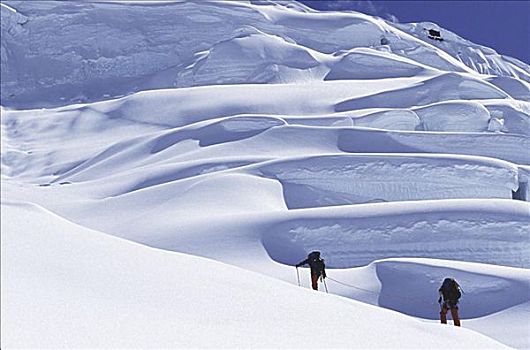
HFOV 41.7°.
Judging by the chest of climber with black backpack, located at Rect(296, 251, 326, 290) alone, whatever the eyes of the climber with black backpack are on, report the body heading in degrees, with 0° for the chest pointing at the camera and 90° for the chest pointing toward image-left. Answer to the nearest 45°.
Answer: approximately 135°

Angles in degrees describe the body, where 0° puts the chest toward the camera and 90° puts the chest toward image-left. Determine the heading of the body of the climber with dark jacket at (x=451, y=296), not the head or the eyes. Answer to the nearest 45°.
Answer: approximately 180°
